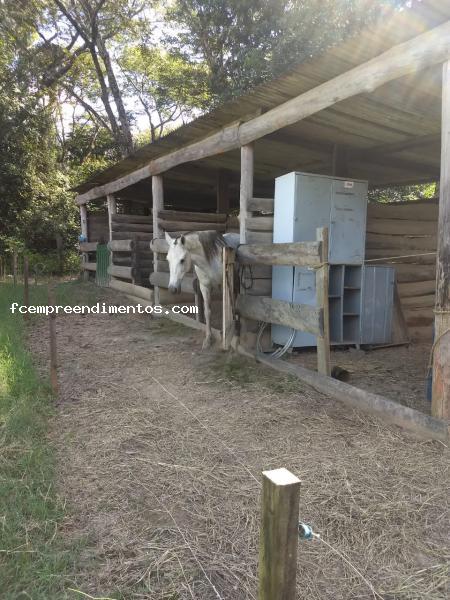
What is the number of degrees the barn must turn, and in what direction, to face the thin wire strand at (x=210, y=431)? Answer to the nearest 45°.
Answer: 0° — it already faces it

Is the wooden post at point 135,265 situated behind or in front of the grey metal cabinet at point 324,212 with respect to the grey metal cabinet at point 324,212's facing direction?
behind

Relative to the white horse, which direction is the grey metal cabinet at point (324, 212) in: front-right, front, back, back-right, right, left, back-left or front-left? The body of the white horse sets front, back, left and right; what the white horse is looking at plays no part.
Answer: back-left

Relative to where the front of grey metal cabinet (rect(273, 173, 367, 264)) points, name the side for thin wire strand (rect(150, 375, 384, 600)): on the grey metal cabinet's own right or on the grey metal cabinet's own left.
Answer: on the grey metal cabinet's own right

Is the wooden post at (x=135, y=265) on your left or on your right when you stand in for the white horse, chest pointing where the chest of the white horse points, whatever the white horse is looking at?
on your right

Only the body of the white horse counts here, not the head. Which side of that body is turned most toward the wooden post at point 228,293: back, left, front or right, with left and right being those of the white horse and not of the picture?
left

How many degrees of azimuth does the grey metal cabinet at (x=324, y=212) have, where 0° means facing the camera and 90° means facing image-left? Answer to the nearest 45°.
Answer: approximately 315°
